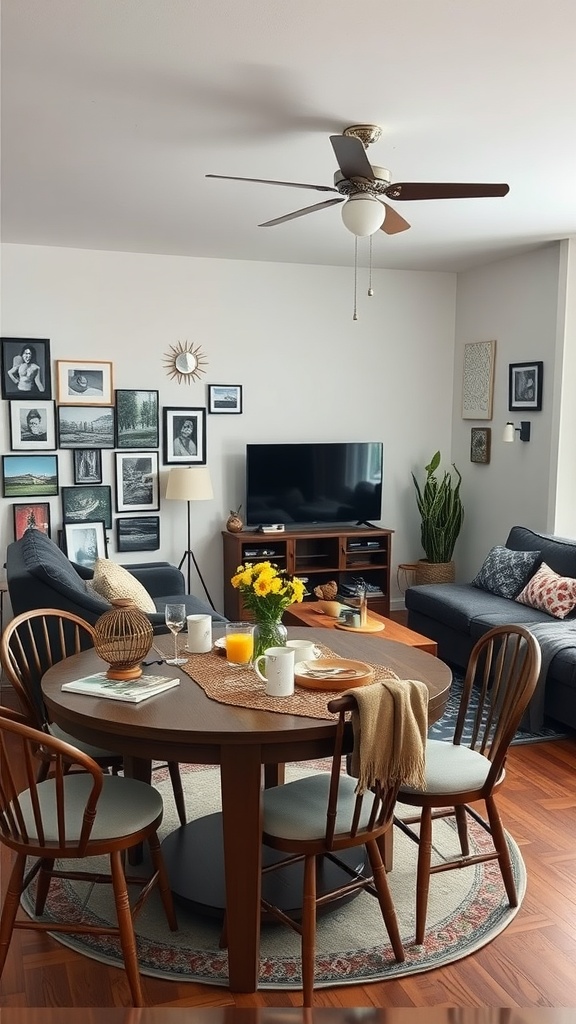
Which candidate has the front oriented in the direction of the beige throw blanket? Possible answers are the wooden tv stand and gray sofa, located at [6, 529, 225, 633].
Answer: the wooden tv stand

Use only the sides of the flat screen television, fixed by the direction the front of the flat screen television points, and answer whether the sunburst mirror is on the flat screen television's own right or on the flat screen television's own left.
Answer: on the flat screen television's own right

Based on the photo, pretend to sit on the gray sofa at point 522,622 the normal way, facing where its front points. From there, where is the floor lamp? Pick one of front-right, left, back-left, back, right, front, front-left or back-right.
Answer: front-right

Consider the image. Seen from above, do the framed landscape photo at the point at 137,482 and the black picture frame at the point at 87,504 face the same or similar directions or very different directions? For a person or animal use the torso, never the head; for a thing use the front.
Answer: same or similar directions

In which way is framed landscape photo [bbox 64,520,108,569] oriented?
toward the camera

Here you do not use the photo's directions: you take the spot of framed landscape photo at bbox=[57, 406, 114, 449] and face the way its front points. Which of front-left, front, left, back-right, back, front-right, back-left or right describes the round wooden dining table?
front

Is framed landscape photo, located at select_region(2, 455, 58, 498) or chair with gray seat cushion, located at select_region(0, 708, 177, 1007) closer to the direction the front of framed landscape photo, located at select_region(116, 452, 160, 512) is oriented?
the chair with gray seat cushion

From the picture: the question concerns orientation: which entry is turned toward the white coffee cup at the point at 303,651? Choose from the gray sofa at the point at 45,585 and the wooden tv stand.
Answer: the wooden tv stand

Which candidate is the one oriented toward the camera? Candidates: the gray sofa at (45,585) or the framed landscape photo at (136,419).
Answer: the framed landscape photo

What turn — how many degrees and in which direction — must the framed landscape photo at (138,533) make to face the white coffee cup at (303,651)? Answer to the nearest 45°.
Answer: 0° — it already faces it

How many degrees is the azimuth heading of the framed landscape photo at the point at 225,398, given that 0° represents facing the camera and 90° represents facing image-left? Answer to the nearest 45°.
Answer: approximately 0°

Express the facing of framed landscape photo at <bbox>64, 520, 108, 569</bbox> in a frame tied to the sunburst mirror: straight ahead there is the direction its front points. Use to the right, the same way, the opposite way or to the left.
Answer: the same way

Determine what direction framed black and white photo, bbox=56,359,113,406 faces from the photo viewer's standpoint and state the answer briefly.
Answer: facing the viewer

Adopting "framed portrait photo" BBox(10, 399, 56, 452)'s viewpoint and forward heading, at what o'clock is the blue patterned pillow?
The blue patterned pillow is roughly at 10 o'clock from the framed portrait photo.

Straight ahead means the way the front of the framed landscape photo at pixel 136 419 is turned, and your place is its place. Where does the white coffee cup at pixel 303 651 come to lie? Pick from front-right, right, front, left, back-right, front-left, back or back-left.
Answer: front
